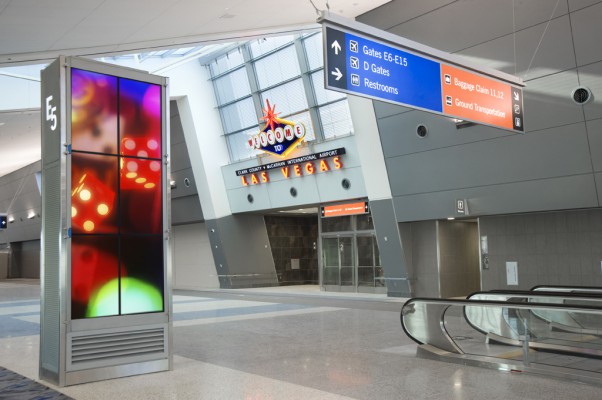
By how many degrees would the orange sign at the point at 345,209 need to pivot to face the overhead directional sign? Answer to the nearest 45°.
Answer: approximately 45° to its left

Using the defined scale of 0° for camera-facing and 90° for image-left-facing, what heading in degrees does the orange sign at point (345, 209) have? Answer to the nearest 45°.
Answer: approximately 45°

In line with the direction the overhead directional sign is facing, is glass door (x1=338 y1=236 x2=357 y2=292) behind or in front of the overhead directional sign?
behind

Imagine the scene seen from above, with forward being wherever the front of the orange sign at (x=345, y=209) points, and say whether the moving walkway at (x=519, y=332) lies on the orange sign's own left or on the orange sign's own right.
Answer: on the orange sign's own left

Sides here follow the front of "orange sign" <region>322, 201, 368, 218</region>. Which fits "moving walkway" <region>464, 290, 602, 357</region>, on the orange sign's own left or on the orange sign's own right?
on the orange sign's own left
